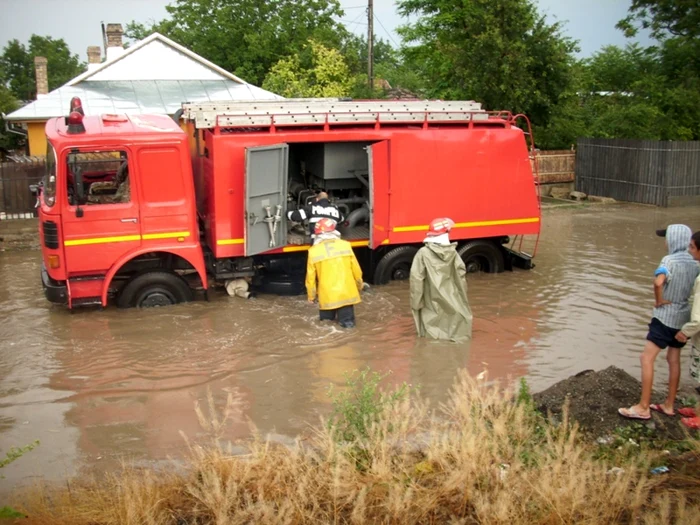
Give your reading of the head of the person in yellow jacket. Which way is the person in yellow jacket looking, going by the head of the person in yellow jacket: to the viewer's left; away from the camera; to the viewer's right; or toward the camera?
away from the camera

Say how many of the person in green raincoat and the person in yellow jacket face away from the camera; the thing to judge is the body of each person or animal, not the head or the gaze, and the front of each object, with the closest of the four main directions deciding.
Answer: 2

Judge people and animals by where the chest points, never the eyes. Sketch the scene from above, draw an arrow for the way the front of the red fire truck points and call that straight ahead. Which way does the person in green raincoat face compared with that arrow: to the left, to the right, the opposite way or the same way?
to the right

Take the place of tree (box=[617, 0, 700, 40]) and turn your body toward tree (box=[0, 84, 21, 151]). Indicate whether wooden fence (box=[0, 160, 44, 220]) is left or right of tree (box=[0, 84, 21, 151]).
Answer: left

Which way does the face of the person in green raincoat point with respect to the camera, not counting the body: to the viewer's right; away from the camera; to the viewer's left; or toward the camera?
away from the camera

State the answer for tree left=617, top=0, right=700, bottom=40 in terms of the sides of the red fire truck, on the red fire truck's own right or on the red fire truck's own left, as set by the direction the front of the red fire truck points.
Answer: on the red fire truck's own right

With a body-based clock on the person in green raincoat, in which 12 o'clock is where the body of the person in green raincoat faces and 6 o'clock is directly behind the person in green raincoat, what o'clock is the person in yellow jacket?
The person in yellow jacket is roughly at 9 o'clock from the person in green raincoat.

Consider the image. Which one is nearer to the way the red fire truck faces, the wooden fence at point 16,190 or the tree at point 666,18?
the wooden fence

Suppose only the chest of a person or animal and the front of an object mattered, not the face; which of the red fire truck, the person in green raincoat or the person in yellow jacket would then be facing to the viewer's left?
the red fire truck

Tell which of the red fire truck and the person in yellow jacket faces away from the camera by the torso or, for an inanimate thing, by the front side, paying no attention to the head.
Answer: the person in yellow jacket

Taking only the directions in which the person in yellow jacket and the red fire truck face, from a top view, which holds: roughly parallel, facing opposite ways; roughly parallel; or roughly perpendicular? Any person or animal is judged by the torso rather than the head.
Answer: roughly perpendicular

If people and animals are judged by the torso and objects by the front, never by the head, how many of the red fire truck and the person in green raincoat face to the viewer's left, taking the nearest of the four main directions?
1

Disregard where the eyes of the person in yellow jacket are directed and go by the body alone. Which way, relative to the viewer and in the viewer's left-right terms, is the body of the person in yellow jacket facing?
facing away from the viewer

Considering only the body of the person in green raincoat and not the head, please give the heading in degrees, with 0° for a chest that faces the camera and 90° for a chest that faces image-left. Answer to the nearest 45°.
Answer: approximately 180°

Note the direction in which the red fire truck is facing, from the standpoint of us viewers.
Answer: facing to the left of the viewer
